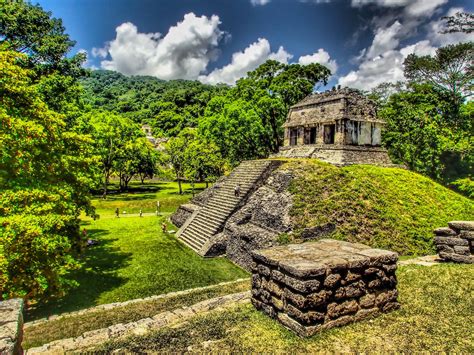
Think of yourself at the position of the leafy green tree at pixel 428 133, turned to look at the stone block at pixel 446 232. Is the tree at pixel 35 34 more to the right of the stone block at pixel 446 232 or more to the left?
right

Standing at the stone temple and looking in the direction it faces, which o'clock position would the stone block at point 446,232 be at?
The stone block is roughly at 10 o'clock from the stone temple.

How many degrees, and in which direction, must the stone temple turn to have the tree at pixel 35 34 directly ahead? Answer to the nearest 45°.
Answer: approximately 45° to its right

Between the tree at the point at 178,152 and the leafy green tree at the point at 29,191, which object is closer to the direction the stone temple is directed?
the leafy green tree

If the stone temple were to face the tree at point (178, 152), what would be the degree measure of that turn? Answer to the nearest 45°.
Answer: approximately 45° to its right

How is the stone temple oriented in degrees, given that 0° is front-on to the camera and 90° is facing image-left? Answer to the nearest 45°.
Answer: approximately 45°

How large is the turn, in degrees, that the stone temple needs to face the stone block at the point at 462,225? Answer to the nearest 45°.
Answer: approximately 45° to its left

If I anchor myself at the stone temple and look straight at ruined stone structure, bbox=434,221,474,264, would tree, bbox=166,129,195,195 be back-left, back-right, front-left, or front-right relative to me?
back-right

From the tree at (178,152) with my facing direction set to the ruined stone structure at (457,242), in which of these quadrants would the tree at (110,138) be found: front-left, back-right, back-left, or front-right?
back-right
